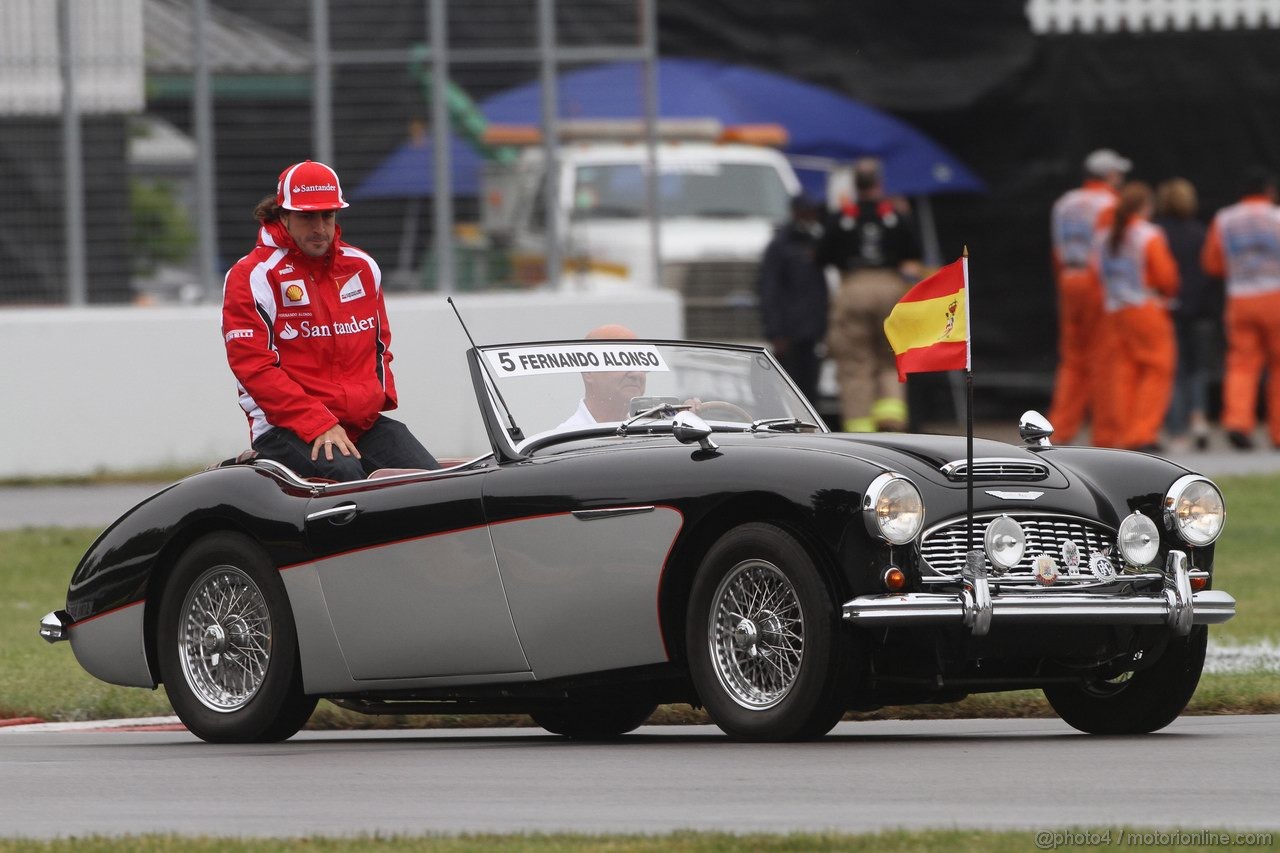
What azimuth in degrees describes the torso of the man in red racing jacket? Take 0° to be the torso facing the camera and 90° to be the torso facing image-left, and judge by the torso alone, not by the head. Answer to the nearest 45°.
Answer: approximately 315°

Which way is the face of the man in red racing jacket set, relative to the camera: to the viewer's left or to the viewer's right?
to the viewer's right

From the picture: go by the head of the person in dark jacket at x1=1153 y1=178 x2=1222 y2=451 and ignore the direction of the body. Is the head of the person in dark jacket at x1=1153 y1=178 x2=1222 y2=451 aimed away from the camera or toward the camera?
away from the camera

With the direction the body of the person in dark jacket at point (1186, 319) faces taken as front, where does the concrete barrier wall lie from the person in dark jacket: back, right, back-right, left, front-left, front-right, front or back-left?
back-left

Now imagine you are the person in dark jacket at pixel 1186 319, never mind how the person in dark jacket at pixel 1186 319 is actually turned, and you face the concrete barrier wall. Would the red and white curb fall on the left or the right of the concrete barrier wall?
left

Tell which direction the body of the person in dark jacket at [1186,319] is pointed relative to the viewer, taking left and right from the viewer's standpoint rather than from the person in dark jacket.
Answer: facing away from the viewer

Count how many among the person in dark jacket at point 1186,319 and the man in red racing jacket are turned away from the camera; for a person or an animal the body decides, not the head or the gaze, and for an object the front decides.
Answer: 1

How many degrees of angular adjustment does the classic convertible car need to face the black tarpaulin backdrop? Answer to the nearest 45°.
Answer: approximately 135° to its left

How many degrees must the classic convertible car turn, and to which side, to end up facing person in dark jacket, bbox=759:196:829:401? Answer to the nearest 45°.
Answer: approximately 135° to its left
